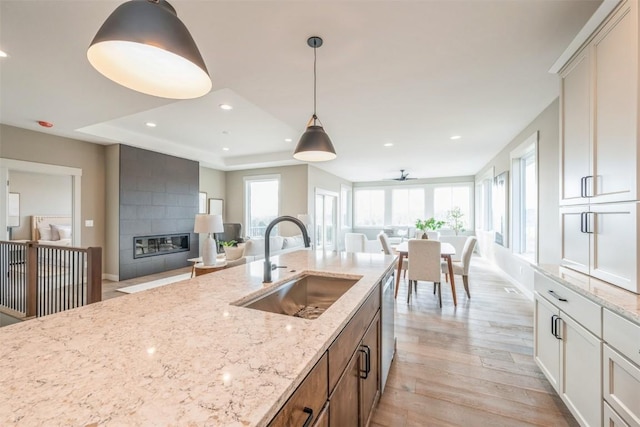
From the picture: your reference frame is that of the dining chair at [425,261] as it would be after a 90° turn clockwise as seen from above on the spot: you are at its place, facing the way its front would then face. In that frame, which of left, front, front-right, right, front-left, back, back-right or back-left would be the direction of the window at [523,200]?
front-left

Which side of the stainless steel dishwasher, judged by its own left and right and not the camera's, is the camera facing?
right

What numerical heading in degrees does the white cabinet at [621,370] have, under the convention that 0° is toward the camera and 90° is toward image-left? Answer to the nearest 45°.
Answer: approximately 45°

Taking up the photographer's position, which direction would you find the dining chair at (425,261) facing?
facing away from the viewer

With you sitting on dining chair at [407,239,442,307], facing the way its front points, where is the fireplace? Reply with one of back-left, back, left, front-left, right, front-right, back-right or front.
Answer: left

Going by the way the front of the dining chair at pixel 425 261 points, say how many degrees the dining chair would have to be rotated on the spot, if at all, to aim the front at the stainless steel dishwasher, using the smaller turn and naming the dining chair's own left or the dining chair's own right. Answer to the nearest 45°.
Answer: approximately 180°

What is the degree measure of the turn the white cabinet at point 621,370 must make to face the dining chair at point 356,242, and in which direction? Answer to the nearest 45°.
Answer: approximately 90° to its right

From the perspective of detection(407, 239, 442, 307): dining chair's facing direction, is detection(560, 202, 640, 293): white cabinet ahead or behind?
behind

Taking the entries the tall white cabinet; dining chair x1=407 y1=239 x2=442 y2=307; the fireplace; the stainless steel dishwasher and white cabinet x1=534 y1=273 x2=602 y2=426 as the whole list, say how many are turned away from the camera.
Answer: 1

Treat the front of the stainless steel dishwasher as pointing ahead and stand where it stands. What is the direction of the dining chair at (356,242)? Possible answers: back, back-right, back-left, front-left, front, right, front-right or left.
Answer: left

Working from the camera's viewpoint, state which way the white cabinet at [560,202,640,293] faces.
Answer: facing the viewer and to the left of the viewer

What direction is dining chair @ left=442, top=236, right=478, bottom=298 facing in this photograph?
to the viewer's left
